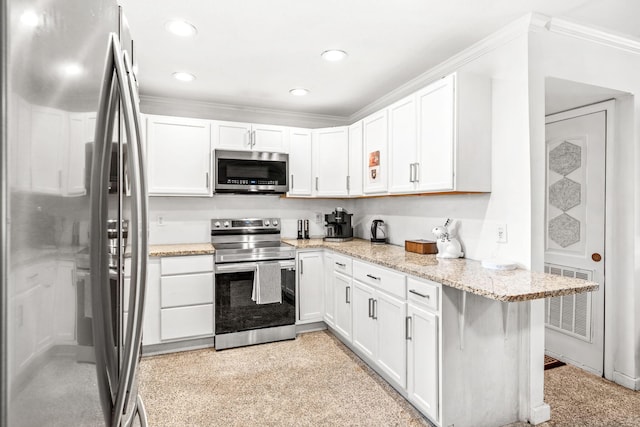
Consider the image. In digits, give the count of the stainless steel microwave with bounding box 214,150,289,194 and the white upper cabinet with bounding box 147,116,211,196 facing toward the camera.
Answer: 2

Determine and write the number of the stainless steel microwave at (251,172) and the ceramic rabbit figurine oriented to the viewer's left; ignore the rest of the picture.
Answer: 1

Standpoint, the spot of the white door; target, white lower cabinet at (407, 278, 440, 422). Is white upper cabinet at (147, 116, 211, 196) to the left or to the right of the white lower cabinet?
right

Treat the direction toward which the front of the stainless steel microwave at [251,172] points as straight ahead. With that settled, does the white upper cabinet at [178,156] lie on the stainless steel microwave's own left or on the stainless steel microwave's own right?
on the stainless steel microwave's own right

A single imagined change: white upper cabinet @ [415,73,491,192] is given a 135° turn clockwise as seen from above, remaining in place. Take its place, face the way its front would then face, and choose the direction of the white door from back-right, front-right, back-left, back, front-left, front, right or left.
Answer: front-right

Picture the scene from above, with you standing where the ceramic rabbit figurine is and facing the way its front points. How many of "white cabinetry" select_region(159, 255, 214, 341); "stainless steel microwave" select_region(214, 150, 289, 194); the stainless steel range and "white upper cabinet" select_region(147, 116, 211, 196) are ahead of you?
4

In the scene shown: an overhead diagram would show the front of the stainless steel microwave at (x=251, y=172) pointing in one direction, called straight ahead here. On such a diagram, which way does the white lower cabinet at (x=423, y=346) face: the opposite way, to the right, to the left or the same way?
to the right

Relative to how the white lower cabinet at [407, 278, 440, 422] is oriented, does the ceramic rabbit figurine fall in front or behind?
behind

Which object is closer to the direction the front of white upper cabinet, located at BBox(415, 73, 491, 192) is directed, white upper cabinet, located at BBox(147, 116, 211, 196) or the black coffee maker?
the white upper cabinet

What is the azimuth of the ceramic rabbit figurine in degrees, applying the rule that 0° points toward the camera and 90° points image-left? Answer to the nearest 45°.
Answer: approximately 90°
